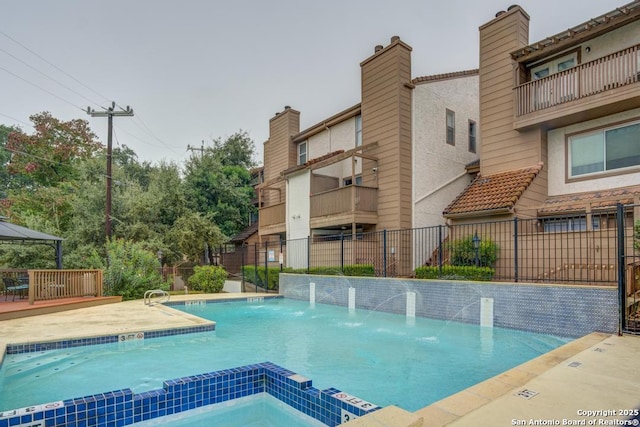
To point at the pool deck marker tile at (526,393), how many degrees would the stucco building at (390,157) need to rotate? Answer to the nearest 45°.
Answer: approximately 45° to its left

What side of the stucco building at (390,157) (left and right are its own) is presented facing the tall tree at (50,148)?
right

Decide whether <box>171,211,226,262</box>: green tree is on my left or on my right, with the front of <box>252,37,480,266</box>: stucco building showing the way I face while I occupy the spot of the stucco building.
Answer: on my right

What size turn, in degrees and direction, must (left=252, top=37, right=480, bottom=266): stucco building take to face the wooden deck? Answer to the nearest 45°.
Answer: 0° — it already faces it

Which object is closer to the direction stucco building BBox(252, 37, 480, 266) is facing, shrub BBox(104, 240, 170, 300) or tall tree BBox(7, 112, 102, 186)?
the shrub

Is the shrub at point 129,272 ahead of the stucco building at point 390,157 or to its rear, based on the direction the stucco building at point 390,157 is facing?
ahead
